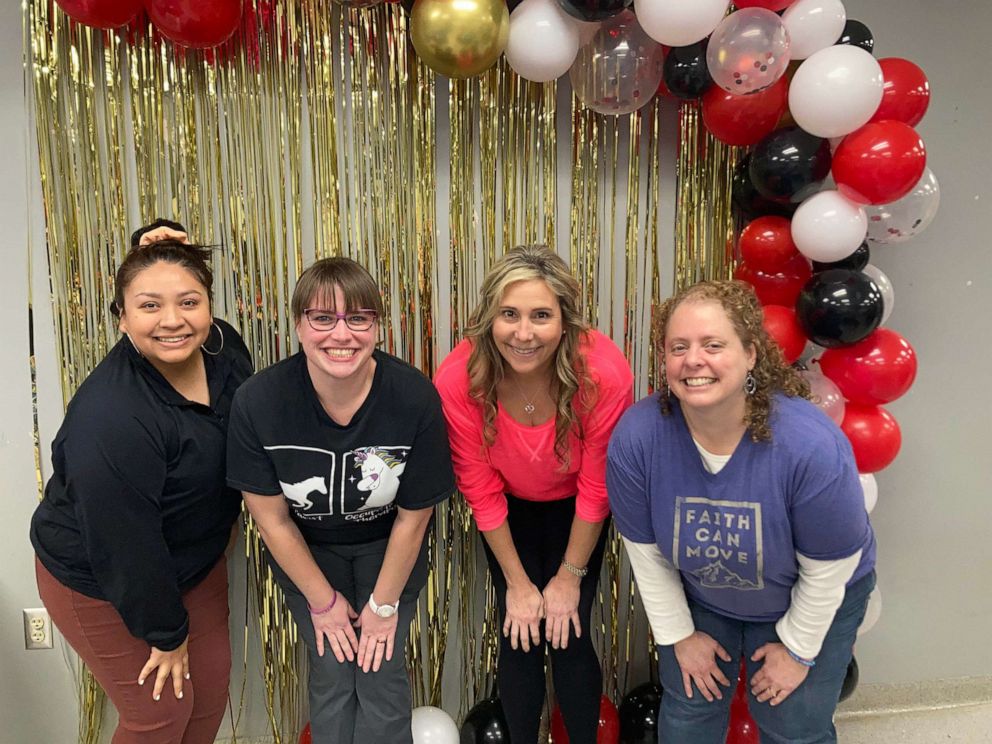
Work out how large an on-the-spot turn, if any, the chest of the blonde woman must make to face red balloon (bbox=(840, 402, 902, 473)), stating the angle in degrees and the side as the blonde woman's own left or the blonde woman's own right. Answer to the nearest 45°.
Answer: approximately 90° to the blonde woman's own left

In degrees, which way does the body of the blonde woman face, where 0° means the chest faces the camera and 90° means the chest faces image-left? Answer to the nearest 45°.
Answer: approximately 0°

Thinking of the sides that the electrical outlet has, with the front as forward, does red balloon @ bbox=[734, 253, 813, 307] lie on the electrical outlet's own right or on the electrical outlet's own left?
on the electrical outlet's own left

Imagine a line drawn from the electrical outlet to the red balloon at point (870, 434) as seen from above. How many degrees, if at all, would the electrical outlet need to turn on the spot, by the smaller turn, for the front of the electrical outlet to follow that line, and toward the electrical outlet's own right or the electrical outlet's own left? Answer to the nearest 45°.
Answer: approximately 45° to the electrical outlet's own left

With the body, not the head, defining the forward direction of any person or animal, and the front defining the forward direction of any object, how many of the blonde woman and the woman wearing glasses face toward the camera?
2

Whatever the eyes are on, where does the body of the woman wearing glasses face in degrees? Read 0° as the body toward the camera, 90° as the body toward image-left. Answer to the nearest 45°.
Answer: approximately 0°

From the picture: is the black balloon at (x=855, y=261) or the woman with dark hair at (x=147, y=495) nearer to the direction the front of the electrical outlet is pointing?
the woman with dark hair

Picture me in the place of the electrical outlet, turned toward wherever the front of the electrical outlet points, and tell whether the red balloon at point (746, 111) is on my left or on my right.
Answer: on my left
